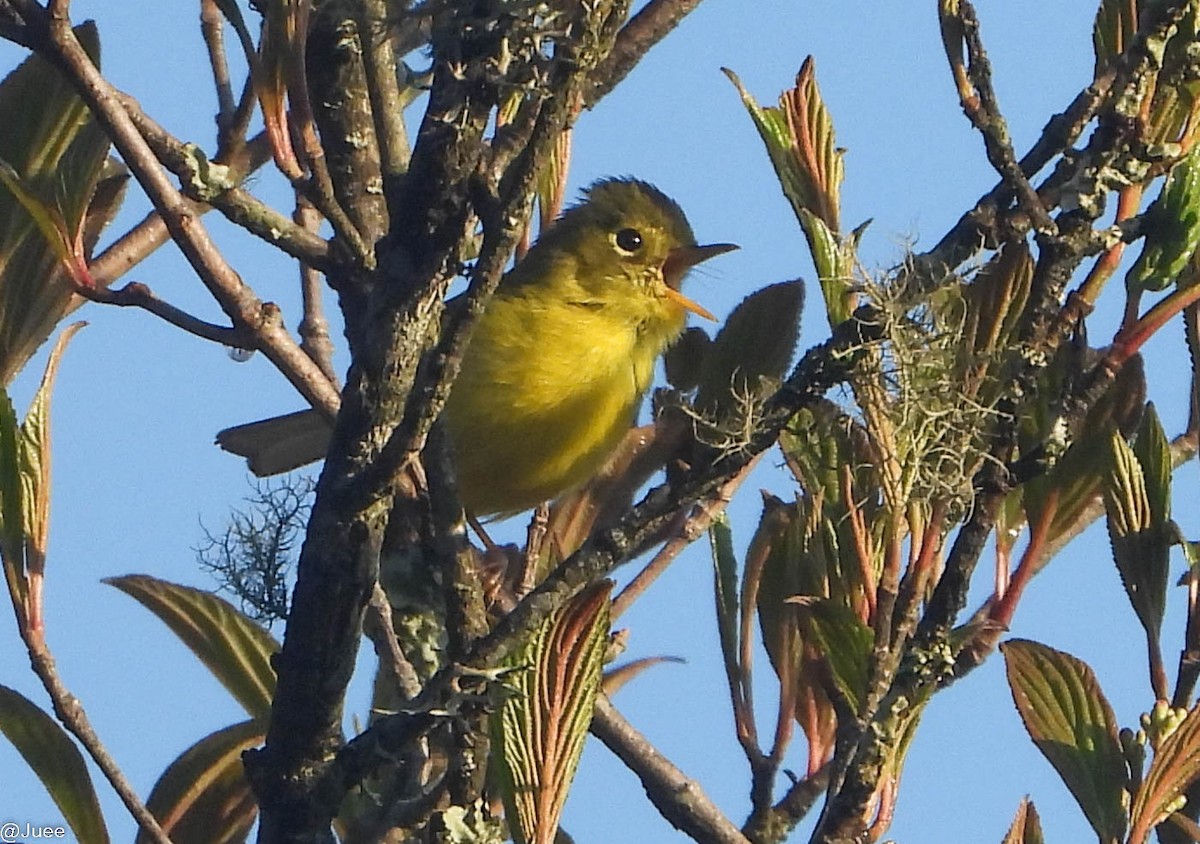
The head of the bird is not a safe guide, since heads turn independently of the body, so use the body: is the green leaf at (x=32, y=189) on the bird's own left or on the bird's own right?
on the bird's own right

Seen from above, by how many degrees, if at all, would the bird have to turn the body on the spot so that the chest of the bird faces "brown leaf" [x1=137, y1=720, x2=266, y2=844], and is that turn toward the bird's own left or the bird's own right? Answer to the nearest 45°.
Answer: approximately 135° to the bird's own right

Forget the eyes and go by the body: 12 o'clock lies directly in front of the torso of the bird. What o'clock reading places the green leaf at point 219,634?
The green leaf is roughly at 4 o'clock from the bird.
